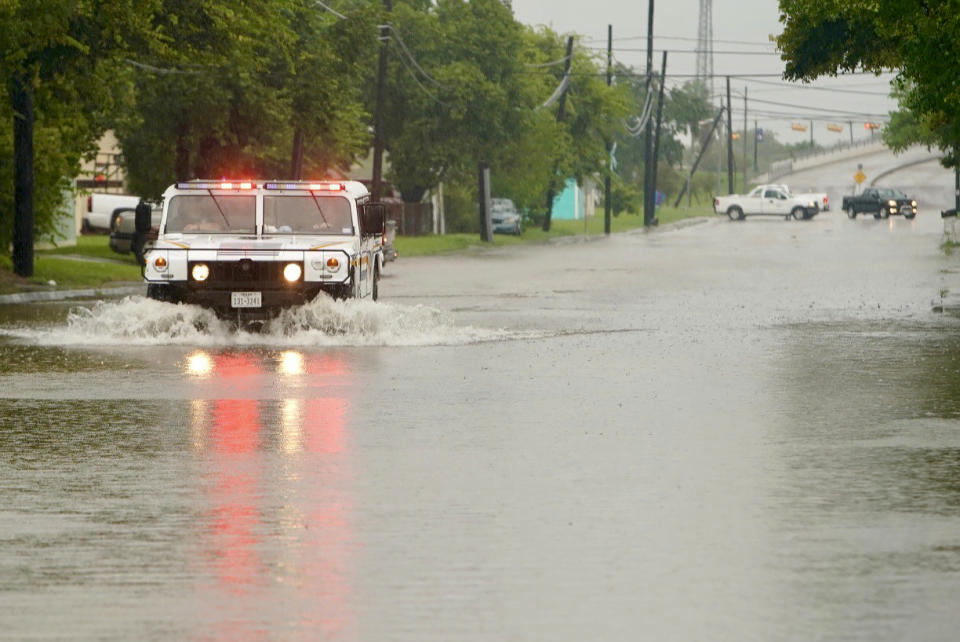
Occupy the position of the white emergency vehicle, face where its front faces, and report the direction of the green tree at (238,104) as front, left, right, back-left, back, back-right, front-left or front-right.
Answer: back

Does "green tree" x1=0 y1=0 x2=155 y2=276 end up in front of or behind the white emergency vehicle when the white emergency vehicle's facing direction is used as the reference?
behind

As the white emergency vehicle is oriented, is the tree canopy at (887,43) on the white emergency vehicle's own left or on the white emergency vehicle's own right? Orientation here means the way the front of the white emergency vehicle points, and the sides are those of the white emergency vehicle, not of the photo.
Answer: on the white emergency vehicle's own left

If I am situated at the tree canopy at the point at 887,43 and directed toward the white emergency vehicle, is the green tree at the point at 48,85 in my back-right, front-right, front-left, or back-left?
front-right

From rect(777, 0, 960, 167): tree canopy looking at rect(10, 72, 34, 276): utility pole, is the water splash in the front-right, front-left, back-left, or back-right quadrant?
front-left

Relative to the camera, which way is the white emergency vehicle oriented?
toward the camera
